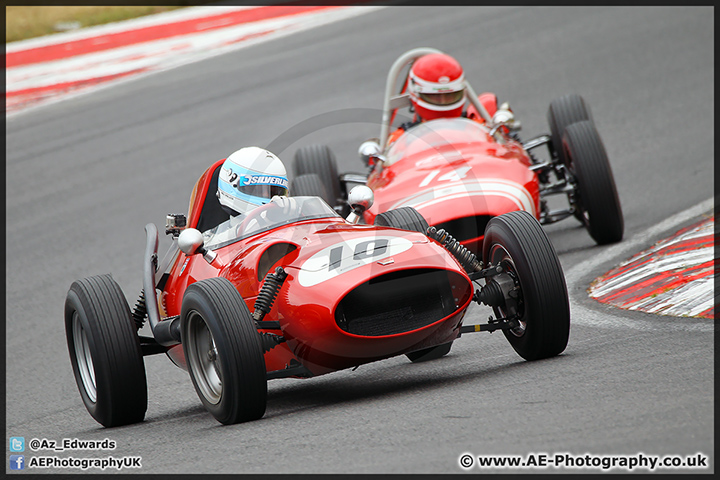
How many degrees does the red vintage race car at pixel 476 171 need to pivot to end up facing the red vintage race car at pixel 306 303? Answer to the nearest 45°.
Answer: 0° — it already faces it

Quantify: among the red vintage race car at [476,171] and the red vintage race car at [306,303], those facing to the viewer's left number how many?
0

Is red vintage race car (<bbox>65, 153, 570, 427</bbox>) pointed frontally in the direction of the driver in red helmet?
no

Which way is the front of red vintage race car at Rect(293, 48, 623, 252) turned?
toward the camera

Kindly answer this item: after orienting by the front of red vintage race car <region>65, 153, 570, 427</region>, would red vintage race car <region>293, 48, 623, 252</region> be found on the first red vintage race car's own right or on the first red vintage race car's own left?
on the first red vintage race car's own left
